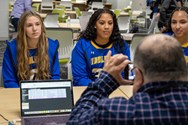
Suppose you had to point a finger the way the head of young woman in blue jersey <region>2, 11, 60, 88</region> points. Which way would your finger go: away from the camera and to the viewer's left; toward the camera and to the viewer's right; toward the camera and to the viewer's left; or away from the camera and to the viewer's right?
toward the camera and to the viewer's right

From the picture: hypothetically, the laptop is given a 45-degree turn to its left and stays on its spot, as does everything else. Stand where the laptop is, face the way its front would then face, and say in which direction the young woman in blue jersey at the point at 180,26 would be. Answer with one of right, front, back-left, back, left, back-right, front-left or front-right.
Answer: left

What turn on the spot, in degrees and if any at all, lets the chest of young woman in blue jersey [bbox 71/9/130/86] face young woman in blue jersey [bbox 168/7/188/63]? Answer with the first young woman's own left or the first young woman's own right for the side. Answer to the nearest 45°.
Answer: approximately 45° to the first young woman's own left

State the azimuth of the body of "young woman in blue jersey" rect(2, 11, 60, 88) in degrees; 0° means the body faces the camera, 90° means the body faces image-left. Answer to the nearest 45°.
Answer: approximately 0°

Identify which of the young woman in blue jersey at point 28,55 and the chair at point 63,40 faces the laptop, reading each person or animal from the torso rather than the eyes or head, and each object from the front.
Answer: the young woman in blue jersey

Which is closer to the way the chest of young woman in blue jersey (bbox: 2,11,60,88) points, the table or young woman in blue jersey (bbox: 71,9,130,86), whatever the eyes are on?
the table

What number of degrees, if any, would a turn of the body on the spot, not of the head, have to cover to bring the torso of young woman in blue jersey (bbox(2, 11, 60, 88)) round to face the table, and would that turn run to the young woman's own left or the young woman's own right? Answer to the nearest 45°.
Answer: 0° — they already face it
